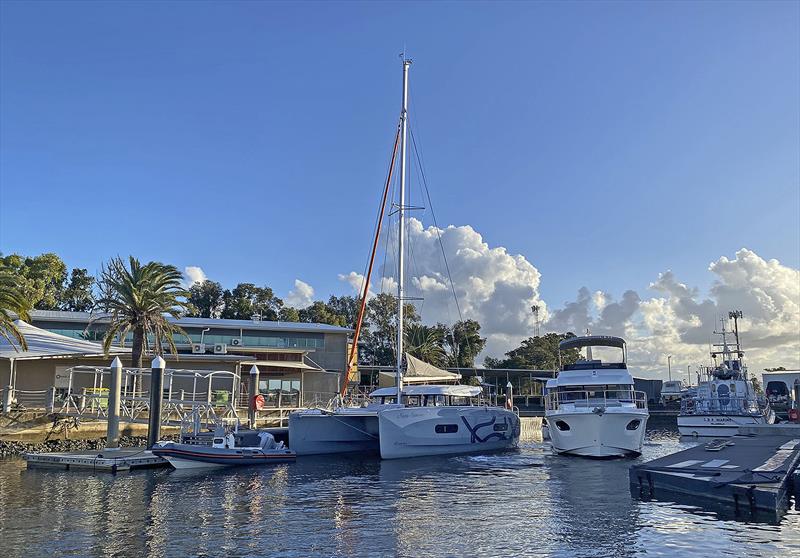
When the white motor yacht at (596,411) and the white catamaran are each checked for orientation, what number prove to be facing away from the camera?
0

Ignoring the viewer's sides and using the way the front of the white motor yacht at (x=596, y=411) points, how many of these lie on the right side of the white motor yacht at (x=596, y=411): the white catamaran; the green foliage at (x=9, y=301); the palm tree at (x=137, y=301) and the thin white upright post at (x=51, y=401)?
4

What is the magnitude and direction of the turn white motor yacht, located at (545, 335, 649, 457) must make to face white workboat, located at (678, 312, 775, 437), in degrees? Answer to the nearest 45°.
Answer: approximately 135° to its left

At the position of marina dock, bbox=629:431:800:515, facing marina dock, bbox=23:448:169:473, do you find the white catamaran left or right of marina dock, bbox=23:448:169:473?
right

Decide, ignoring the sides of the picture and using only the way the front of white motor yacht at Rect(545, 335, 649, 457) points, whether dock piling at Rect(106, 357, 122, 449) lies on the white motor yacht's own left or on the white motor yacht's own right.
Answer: on the white motor yacht's own right

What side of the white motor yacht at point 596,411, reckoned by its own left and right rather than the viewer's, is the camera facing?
front

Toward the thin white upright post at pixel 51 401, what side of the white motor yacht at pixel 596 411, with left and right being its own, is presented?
right

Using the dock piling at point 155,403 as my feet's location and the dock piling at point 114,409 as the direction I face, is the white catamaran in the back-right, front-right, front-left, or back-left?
back-right

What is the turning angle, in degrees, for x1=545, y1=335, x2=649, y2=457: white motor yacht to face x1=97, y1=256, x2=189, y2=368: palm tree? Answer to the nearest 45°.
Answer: approximately 90° to its right

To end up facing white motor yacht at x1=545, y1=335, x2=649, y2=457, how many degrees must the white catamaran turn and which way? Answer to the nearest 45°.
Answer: approximately 135° to its left

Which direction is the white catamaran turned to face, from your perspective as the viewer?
facing the viewer and to the left of the viewer

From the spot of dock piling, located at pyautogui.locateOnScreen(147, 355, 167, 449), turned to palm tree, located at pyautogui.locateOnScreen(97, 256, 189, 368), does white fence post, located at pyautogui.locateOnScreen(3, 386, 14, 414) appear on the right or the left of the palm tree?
left

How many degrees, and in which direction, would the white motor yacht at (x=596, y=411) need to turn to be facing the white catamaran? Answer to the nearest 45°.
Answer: approximately 90° to its right

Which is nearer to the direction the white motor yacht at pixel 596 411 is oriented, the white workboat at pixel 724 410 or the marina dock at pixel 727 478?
the marina dock
